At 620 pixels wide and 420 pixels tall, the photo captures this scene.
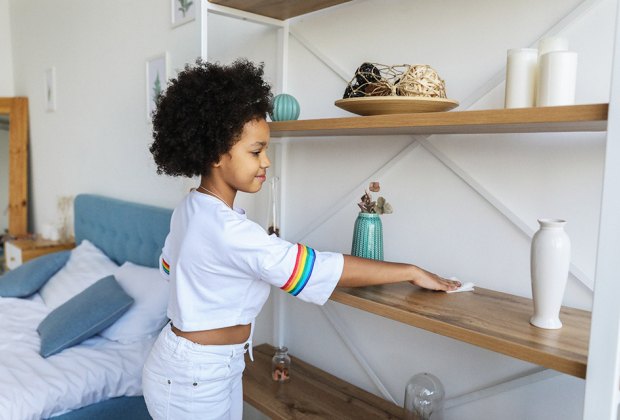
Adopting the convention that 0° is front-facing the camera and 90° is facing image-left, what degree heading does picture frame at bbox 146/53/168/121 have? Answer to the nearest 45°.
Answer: approximately 45°

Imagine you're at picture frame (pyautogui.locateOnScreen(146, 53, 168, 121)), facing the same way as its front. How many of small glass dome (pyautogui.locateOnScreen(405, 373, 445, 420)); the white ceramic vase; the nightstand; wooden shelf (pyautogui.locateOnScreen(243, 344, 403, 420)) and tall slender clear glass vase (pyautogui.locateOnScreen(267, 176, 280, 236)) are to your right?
1

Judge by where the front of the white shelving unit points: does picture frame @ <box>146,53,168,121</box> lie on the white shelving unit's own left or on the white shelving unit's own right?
on the white shelving unit's own right

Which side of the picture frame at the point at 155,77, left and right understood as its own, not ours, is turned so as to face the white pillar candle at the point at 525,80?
left

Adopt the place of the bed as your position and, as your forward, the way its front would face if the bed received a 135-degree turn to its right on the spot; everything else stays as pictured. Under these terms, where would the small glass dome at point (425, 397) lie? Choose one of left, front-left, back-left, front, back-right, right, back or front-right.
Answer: back-right

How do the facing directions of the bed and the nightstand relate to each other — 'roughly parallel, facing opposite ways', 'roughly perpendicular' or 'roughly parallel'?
roughly parallel

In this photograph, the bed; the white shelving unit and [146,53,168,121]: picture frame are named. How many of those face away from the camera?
0

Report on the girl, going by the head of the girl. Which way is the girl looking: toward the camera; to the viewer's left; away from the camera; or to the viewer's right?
to the viewer's right

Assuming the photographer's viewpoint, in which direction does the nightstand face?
facing the viewer and to the left of the viewer

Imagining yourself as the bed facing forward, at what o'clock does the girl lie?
The girl is roughly at 10 o'clock from the bed.

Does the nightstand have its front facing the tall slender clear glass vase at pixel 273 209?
no

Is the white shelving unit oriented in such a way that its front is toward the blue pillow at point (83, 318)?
no

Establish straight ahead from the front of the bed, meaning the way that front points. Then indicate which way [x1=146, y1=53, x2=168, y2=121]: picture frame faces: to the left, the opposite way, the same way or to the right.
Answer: the same way

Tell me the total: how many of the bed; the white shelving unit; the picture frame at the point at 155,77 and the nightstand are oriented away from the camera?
0

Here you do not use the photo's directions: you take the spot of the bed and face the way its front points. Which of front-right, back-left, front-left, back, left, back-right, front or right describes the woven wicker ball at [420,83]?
left

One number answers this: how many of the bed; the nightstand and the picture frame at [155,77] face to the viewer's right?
0

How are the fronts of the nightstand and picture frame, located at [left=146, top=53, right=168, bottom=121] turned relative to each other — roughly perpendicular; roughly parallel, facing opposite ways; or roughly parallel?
roughly parallel

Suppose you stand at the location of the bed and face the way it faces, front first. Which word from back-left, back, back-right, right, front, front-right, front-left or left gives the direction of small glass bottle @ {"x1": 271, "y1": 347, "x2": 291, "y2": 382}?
left

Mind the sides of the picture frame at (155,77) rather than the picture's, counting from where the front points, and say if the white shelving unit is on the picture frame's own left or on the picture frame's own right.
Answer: on the picture frame's own left

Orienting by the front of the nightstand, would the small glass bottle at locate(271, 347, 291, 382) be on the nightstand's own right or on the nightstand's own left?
on the nightstand's own left
